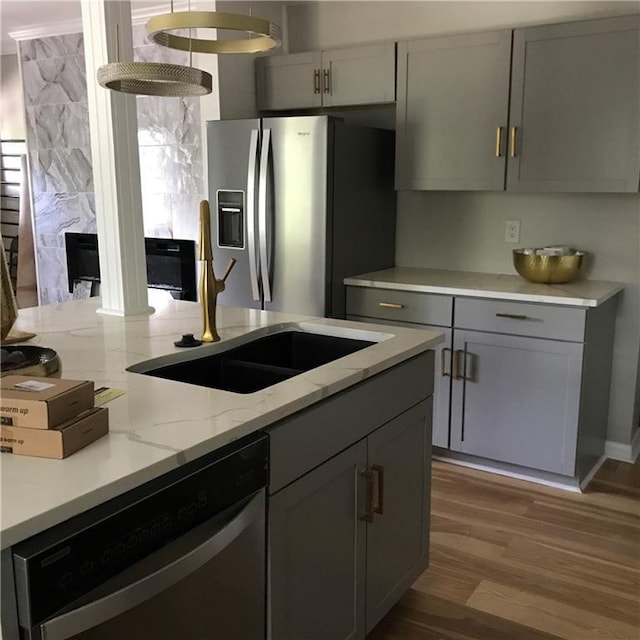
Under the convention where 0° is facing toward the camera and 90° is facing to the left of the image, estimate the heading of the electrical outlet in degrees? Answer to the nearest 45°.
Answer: approximately 0°

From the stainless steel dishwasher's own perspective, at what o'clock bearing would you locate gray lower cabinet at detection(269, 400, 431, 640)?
The gray lower cabinet is roughly at 9 o'clock from the stainless steel dishwasher.

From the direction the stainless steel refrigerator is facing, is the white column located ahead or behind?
ahead

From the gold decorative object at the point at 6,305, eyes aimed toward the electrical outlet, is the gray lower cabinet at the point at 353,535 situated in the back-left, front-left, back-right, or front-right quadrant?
front-right

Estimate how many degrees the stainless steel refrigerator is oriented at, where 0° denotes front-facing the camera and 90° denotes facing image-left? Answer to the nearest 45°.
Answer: approximately 45°

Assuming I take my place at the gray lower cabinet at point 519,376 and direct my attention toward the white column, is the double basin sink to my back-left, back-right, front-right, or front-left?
front-left

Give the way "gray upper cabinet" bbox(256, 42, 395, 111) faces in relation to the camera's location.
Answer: facing the viewer and to the left of the viewer

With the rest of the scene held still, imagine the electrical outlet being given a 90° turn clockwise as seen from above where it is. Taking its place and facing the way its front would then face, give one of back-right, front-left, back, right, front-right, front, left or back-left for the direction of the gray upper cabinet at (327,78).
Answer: front

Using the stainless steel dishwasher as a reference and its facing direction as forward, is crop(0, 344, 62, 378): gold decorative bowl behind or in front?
behind
